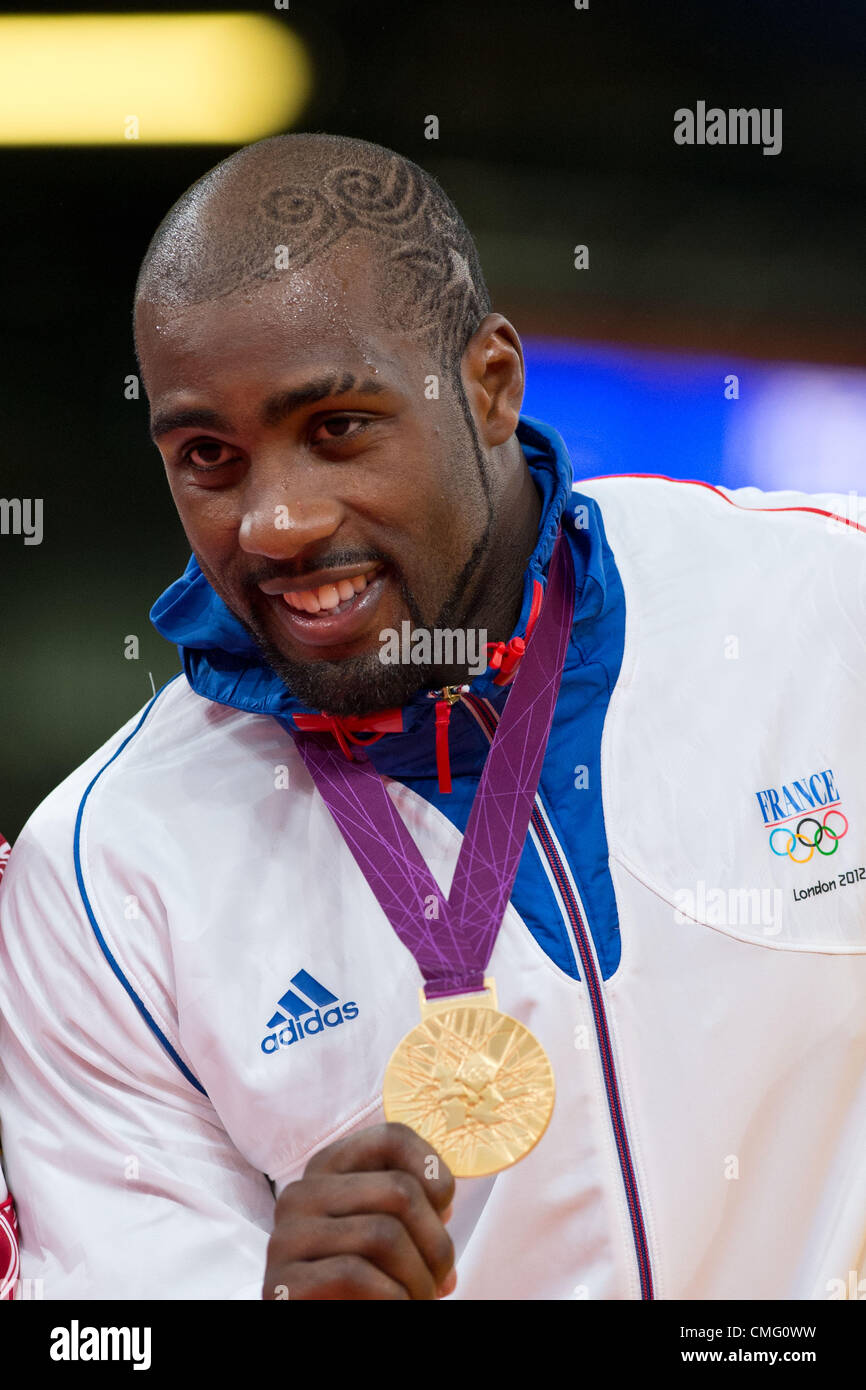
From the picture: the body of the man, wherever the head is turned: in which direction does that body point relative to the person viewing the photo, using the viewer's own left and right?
facing the viewer

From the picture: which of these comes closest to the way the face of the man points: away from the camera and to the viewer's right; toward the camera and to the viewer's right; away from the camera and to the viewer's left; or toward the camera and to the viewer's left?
toward the camera and to the viewer's left
